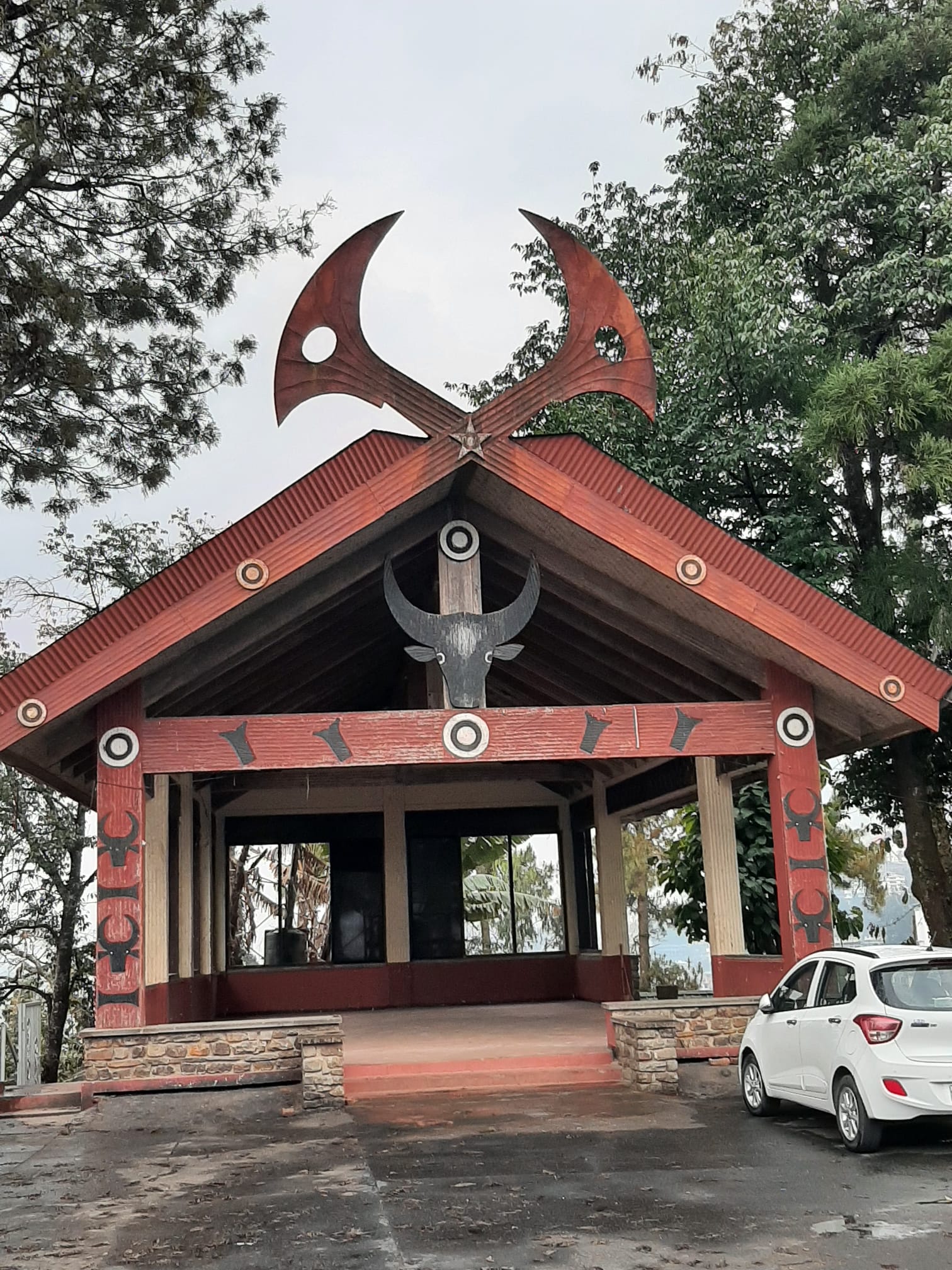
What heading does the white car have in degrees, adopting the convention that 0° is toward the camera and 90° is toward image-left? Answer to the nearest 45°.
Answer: approximately 135°

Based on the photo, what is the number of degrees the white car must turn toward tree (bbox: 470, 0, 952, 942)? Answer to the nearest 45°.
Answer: approximately 45° to its right

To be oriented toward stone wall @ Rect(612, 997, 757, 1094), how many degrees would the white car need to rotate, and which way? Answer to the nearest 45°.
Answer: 0° — it already faces it
